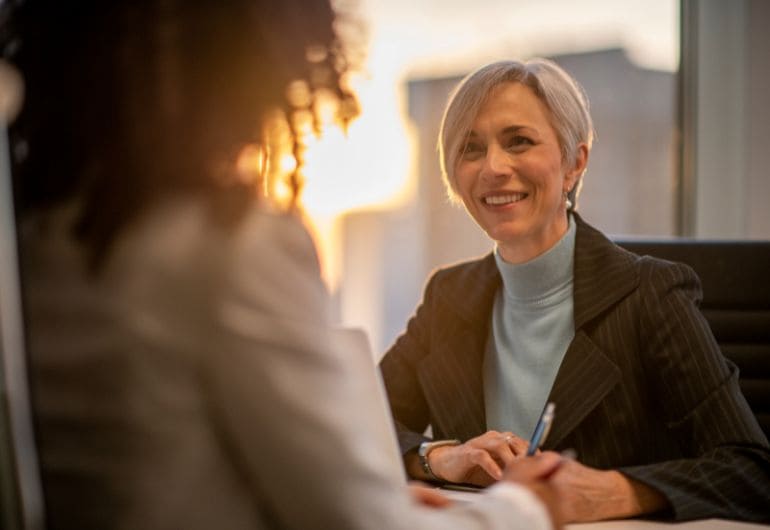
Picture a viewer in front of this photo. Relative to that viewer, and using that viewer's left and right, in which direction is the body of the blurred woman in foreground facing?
facing away from the viewer and to the right of the viewer

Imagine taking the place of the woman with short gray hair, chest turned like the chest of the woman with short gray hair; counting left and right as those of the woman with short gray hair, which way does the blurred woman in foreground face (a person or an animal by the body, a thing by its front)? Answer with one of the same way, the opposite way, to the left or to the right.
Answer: the opposite way

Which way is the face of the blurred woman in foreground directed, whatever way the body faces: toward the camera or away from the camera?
away from the camera

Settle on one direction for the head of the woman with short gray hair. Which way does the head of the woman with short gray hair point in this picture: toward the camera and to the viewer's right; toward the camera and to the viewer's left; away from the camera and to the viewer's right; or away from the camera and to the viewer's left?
toward the camera and to the viewer's left

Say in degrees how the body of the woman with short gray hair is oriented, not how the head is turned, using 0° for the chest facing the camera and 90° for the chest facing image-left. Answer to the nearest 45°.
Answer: approximately 45°

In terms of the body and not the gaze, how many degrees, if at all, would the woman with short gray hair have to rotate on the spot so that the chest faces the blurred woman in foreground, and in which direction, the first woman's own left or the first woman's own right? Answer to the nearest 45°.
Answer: approximately 45° to the first woman's own left

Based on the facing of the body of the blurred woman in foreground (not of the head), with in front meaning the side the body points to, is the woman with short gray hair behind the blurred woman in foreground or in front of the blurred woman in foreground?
in front
